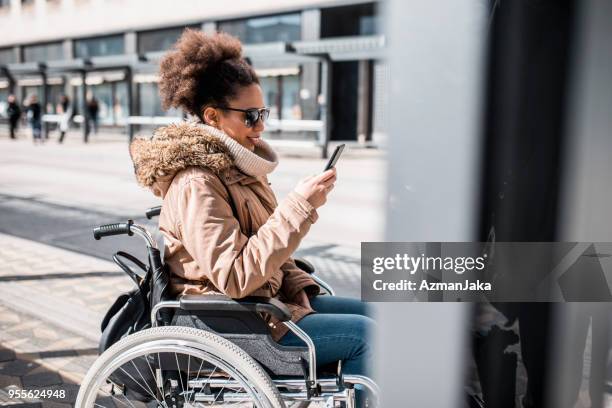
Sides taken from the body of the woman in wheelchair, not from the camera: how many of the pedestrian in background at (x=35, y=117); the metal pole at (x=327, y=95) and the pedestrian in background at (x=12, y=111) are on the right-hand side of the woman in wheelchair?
0

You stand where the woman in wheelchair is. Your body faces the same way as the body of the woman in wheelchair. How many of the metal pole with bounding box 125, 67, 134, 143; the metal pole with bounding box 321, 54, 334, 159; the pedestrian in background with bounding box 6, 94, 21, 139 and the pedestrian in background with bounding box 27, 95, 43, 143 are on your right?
0

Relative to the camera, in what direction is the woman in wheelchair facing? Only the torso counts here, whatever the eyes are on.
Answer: to the viewer's right

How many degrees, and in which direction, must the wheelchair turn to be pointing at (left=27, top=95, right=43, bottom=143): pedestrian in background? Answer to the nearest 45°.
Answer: approximately 90° to its left

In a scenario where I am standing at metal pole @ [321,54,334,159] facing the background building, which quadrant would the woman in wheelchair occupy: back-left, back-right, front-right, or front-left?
back-left

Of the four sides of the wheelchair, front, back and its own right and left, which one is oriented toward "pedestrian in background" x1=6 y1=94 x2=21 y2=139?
left

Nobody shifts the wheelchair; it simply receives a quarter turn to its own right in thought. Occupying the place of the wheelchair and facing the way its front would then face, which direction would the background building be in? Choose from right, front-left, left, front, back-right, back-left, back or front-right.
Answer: back

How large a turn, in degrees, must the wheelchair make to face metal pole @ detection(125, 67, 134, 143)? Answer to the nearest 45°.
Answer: approximately 90° to its left

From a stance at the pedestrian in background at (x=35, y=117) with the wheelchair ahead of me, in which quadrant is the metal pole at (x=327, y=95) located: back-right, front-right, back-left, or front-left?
front-left

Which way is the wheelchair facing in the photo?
to the viewer's right

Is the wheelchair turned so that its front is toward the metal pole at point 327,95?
no
